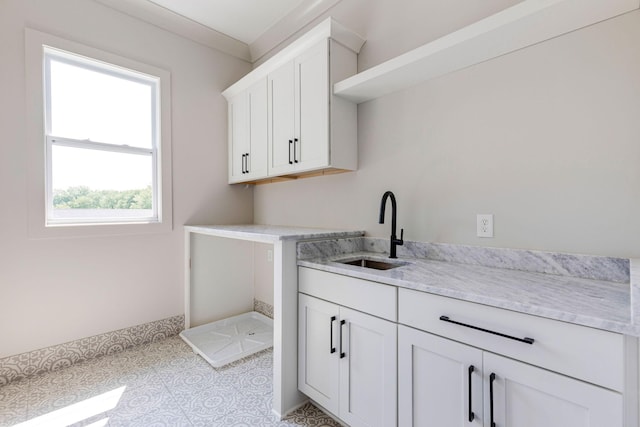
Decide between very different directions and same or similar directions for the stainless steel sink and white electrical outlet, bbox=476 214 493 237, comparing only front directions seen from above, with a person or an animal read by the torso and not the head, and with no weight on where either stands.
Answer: same or similar directions

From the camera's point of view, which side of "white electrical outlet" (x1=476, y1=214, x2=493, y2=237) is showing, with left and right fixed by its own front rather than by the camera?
front

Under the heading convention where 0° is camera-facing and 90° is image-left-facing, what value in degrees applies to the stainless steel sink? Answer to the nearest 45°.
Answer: approximately 45°

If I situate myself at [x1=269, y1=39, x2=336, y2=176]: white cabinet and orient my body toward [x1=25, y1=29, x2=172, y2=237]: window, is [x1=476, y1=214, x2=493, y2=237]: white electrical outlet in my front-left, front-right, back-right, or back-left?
back-left

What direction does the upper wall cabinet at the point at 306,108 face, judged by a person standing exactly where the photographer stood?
facing the viewer and to the left of the viewer

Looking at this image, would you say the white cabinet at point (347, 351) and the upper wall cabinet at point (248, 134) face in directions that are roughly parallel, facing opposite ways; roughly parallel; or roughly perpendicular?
roughly parallel

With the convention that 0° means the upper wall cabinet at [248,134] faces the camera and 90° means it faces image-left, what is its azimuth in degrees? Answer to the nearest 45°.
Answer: approximately 45°

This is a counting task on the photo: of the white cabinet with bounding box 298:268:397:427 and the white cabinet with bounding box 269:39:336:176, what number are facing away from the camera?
0

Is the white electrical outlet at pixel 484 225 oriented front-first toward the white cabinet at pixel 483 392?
yes

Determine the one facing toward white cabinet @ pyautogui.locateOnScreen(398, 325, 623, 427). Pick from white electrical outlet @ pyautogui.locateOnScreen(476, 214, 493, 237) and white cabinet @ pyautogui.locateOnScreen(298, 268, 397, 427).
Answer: the white electrical outlet

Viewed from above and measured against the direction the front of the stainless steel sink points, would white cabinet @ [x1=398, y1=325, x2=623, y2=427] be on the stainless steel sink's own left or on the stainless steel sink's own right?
on the stainless steel sink's own left

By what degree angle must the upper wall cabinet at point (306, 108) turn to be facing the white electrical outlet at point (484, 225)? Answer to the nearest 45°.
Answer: approximately 90° to its left

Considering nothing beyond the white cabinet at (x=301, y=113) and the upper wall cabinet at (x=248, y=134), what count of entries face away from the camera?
0

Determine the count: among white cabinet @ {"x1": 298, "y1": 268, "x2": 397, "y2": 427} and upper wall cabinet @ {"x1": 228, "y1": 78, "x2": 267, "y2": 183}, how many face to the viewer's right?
0

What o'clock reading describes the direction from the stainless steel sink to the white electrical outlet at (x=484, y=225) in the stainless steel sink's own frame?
The white electrical outlet is roughly at 8 o'clock from the stainless steel sink.

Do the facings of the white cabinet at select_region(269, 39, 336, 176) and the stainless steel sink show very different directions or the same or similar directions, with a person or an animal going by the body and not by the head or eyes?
same or similar directions

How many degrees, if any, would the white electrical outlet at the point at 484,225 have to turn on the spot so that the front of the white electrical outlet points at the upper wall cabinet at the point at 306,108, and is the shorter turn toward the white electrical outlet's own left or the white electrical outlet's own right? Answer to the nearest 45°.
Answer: approximately 90° to the white electrical outlet's own right

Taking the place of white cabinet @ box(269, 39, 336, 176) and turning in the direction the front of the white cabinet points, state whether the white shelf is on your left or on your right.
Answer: on your left

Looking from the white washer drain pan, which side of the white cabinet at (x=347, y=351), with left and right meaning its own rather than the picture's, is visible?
right
